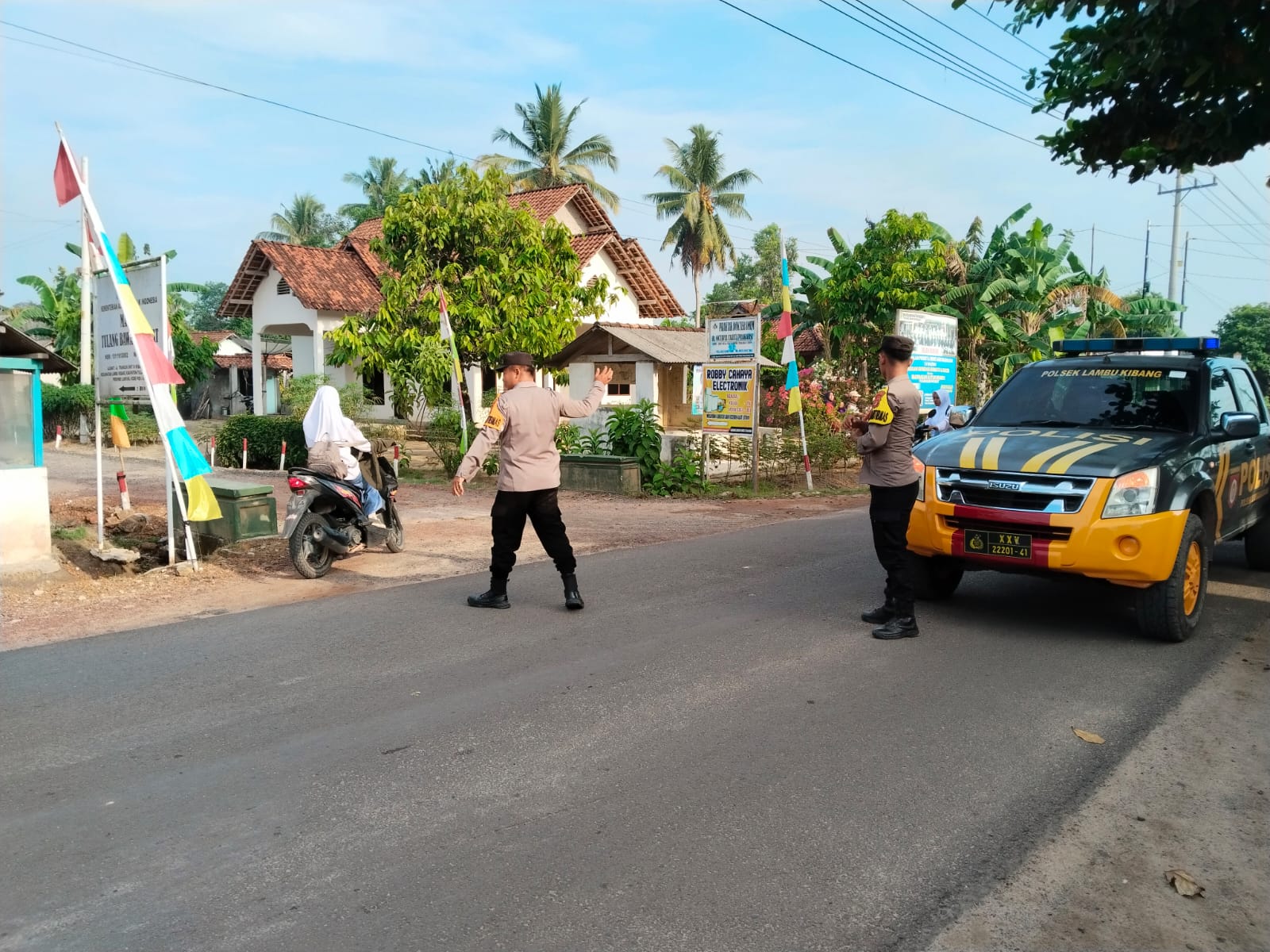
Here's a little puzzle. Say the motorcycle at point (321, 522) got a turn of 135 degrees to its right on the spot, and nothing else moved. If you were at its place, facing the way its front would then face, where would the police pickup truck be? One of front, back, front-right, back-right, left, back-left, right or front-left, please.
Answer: front-left

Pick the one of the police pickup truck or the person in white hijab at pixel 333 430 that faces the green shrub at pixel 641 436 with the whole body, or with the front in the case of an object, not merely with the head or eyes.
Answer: the person in white hijab

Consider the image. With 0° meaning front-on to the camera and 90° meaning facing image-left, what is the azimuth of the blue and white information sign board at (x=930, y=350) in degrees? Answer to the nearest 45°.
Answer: approximately 0°

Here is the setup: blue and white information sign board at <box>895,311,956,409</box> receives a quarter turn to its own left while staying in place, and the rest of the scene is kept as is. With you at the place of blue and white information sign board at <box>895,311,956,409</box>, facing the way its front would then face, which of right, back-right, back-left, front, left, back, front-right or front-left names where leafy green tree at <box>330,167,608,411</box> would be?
back

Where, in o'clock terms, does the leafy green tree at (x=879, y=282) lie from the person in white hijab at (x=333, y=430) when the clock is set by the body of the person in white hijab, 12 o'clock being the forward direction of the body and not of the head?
The leafy green tree is roughly at 12 o'clock from the person in white hijab.

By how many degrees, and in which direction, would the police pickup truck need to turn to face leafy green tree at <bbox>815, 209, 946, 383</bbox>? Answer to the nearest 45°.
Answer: approximately 135° to its right

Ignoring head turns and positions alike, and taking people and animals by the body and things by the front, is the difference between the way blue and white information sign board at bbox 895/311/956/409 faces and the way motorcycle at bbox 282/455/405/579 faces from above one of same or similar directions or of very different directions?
very different directions

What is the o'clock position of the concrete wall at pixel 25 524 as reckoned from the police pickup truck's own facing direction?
The concrete wall is roughly at 1 o'clock from the police pickup truck.

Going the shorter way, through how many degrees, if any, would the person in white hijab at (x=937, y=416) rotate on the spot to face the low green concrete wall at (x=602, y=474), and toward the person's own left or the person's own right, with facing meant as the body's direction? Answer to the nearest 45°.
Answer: approximately 45° to the person's own right

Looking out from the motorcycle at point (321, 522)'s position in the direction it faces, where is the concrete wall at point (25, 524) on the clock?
The concrete wall is roughly at 8 o'clock from the motorcycle.

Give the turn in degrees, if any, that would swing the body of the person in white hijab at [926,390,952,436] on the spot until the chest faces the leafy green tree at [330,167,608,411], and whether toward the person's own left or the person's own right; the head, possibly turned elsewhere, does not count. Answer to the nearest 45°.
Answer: approximately 45° to the person's own right

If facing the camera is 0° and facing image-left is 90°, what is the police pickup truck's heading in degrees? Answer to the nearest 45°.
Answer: approximately 45°

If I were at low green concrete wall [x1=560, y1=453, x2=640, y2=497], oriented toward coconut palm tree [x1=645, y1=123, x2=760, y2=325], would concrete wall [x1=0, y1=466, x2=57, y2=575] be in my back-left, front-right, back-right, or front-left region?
back-left

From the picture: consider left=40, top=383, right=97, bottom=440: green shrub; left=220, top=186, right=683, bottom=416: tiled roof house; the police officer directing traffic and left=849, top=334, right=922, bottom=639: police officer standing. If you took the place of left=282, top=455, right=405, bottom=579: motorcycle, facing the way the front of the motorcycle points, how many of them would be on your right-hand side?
2
